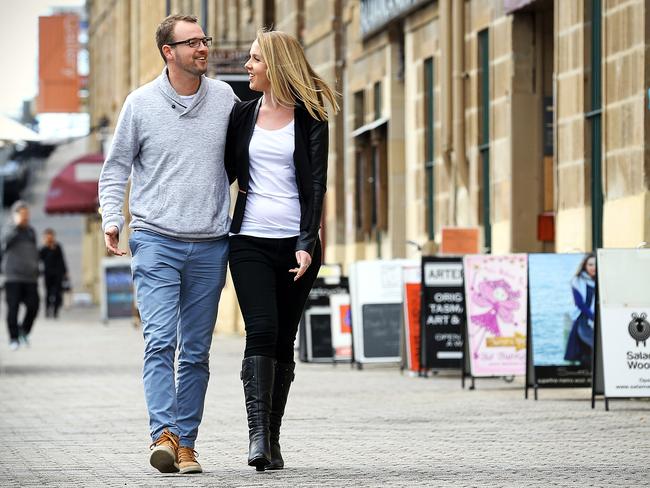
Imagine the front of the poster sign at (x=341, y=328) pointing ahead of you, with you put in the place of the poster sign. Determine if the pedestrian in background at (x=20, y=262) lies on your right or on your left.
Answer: on your right

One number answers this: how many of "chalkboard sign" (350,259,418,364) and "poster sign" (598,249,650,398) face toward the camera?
2

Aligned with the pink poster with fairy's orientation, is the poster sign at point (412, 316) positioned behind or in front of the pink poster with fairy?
behind

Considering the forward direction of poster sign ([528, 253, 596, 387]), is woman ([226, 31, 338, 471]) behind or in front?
in front

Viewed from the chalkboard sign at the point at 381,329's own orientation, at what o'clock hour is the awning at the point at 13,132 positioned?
The awning is roughly at 5 o'clock from the chalkboard sign.
